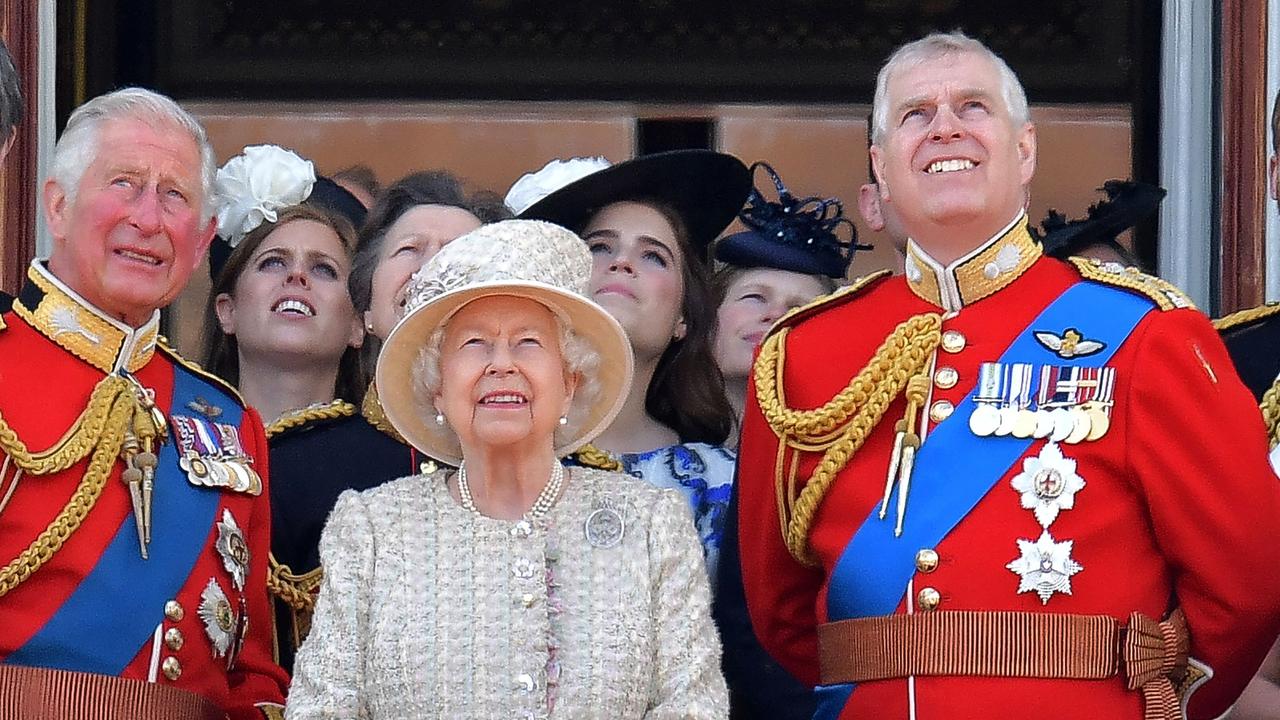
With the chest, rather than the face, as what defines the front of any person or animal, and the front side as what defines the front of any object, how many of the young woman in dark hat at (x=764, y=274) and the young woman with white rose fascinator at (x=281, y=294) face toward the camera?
2

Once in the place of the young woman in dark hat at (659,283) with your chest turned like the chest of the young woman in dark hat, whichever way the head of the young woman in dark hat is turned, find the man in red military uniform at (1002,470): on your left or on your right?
on your left

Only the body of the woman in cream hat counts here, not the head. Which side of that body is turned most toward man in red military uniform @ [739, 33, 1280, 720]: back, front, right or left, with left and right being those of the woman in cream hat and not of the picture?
left

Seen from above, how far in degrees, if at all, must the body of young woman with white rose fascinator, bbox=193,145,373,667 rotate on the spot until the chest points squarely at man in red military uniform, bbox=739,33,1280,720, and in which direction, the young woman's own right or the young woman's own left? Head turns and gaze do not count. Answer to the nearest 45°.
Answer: approximately 45° to the young woman's own left

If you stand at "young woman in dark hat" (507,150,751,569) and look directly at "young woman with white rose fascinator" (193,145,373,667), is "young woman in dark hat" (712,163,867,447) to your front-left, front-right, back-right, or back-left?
back-right

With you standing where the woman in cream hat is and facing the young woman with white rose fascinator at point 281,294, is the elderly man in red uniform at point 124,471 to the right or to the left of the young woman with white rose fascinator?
left

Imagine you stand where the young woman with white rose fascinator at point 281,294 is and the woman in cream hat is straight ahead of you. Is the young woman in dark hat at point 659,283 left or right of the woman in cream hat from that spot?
left

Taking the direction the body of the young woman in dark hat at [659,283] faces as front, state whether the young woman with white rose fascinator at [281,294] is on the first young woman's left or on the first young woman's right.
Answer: on the first young woman's right

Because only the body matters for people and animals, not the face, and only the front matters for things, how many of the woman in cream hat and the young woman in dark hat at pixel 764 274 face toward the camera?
2

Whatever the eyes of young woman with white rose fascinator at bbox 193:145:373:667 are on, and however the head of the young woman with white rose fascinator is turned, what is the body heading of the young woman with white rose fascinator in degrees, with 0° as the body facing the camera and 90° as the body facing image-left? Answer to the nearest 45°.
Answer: approximately 0°
